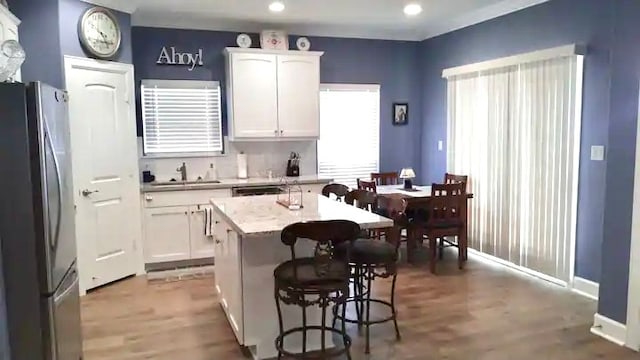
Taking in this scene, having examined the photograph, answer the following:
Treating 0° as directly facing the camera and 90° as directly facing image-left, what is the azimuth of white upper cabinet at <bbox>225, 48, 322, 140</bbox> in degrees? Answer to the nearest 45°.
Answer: approximately 0°

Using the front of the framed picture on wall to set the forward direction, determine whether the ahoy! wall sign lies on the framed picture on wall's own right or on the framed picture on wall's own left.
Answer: on the framed picture on wall's own right

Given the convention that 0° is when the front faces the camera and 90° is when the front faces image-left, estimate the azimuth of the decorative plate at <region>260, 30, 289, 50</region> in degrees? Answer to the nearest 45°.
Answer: approximately 0°

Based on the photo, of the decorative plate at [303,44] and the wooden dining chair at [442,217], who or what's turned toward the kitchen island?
the decorative plate

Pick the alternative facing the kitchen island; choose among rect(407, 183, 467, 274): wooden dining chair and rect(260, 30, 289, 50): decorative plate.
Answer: the decorative plate

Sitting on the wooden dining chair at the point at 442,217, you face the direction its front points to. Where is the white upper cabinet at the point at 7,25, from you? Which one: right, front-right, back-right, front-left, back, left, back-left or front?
left

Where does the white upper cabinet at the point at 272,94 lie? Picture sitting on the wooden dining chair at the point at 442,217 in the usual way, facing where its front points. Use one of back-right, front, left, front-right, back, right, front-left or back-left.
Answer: front-left

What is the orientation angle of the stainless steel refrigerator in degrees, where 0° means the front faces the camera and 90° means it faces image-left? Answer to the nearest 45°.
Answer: approximately 315°

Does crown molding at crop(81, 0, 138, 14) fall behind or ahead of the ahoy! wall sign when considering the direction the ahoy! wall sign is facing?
ahead

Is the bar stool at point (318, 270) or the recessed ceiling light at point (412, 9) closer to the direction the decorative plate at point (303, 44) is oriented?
the bar stool

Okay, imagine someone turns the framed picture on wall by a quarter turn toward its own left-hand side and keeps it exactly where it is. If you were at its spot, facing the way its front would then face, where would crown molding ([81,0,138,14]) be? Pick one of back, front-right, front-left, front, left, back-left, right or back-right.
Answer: back-right

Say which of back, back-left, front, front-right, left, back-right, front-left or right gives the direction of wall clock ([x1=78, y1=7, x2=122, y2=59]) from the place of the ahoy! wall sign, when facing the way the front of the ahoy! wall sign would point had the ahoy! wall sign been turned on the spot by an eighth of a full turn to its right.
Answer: front

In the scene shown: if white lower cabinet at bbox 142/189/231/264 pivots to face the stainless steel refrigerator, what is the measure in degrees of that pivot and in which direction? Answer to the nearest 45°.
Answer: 0° — it already faces it

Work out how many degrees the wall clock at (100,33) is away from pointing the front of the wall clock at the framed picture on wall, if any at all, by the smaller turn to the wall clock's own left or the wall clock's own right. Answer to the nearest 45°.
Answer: approximately 45° to the wall clock's own left
